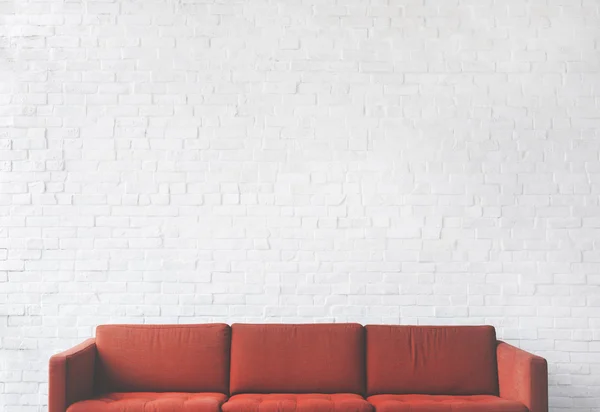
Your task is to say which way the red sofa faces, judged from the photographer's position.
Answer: facing the viewer
